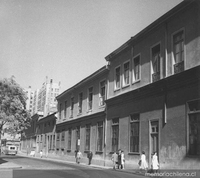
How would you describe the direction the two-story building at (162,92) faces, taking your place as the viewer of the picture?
facing the viewer and to the left of the viewer

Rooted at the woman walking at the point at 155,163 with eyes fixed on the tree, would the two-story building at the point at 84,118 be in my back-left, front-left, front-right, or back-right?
front-right

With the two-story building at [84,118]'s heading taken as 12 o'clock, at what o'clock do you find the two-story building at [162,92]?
the two-story building at [162,92] is roughly at 10 o'clock from the two-story building at [84,118].

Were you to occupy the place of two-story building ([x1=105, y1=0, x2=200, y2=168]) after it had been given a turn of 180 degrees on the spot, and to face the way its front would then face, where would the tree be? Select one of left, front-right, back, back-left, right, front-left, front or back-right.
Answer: left

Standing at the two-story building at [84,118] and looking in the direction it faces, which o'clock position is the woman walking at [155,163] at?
The woman walking is roughly at 10 o'clock from the two-story building.

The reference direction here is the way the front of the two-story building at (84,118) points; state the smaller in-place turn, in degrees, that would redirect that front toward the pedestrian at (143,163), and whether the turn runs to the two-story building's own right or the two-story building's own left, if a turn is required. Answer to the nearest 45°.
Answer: approximately 45° to the two-story building's own left

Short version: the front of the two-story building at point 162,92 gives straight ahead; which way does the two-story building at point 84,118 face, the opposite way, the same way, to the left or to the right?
the same way

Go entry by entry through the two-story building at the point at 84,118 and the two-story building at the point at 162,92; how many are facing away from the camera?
0
